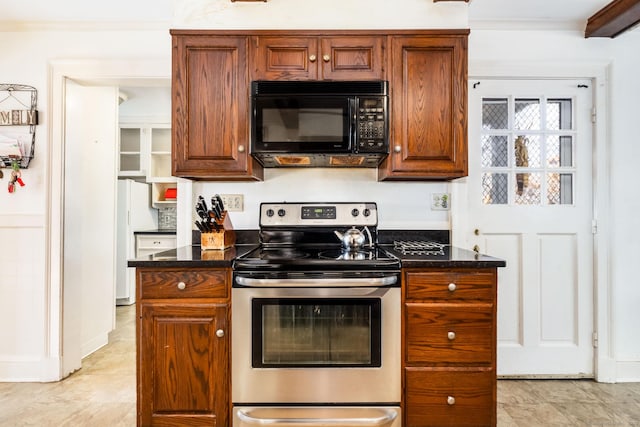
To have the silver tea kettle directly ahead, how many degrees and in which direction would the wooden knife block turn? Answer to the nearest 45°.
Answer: approximately 135° to its left

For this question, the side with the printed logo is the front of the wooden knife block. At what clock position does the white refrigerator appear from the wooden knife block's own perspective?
The white refrigerator is roughly at 4 o'clock from the wooden knife block.

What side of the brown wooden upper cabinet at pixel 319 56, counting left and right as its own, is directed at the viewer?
front

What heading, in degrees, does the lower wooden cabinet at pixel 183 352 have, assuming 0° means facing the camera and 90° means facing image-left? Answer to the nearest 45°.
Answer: approximately 0°

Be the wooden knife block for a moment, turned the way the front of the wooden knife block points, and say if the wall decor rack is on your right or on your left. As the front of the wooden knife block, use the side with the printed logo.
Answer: on your right

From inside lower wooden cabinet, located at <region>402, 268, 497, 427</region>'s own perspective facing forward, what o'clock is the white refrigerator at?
The white refrigerator is roughly at 4 o'clock from the lower wooden cabinet.

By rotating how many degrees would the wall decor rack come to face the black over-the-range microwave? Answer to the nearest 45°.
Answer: approximately 45° to its left

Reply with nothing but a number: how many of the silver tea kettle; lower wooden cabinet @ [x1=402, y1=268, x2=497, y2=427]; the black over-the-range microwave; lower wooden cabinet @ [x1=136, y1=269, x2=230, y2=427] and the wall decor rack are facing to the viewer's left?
1

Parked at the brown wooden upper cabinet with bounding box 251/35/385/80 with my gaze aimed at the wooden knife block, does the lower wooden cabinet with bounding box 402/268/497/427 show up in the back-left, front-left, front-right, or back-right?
back-left

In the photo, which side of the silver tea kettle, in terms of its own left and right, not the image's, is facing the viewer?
left

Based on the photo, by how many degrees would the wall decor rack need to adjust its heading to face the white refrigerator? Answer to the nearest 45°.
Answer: approximately 135° to its left

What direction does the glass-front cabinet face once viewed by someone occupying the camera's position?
facing the viewer

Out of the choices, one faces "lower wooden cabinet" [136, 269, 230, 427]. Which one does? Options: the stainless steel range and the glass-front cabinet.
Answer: the glass-front cabinet

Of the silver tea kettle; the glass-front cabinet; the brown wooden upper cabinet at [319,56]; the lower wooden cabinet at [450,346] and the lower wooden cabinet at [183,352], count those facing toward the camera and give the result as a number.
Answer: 4

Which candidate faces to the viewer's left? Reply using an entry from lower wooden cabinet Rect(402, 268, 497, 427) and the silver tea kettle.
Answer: the silver tea kettle
